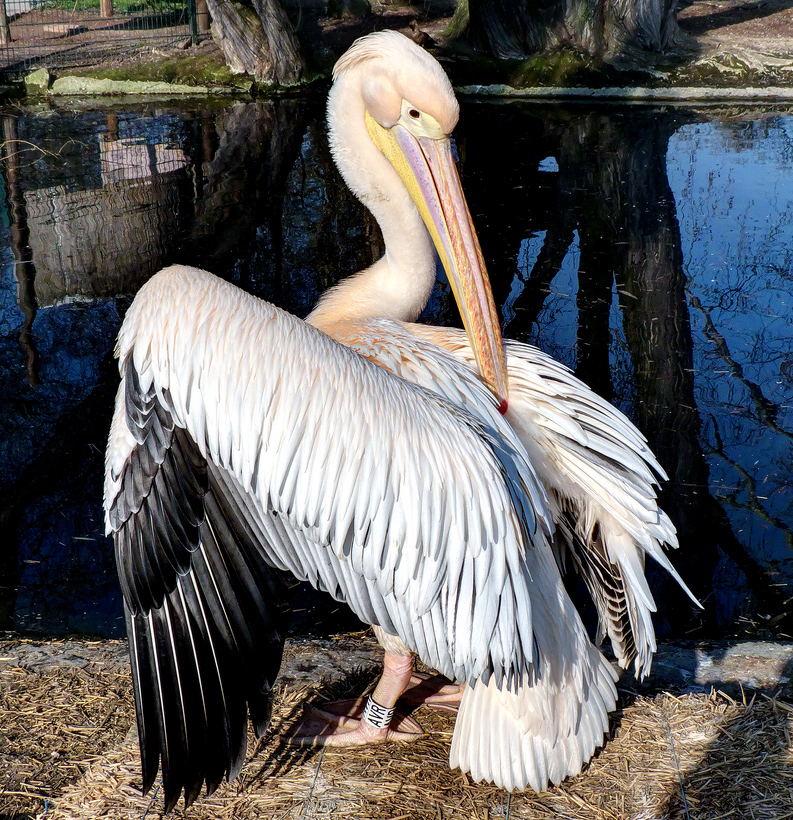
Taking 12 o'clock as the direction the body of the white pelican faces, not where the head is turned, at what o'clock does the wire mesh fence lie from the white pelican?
The wire mesh fence is roughly at 1 o'clock from the white pelican.

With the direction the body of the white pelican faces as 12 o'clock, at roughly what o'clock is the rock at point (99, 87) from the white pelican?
The rock is roughly at 1 o'clock from the white pelican.

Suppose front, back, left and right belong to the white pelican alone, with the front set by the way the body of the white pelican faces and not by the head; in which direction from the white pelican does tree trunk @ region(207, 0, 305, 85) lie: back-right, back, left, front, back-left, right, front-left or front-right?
front-right

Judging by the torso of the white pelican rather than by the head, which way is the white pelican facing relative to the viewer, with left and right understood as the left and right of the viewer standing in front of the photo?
facing away from the viewer and to the left of the viewer

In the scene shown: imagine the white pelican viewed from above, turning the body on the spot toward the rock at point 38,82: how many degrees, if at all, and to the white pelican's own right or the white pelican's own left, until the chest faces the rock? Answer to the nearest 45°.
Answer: approximately 45° to the white pelican's own right
